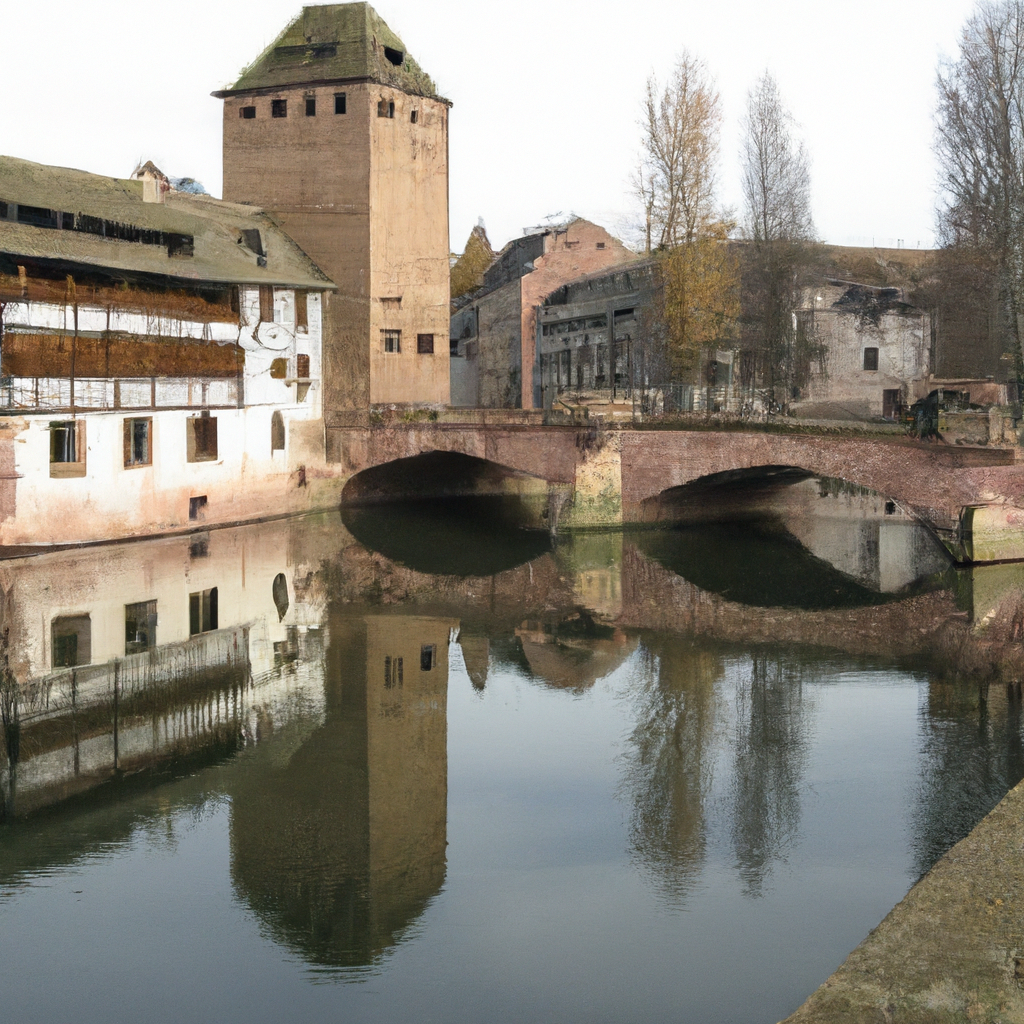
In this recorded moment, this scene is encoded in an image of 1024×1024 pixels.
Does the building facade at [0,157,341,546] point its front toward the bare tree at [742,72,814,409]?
no

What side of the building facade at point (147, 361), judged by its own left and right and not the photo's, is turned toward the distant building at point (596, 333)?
left

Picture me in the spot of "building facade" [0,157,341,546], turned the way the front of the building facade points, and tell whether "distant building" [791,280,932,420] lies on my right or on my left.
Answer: on my left

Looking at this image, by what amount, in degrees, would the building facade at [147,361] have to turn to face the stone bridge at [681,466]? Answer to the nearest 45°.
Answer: approximately 45° to its left

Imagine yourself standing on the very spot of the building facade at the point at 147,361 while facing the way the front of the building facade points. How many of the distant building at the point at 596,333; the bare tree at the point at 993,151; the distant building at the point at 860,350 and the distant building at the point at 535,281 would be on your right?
0

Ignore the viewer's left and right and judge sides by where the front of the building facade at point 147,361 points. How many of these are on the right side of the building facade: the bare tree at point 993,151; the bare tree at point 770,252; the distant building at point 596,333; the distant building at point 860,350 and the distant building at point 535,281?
0

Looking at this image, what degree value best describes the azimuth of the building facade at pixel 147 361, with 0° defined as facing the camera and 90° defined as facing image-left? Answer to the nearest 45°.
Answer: approximately 315°

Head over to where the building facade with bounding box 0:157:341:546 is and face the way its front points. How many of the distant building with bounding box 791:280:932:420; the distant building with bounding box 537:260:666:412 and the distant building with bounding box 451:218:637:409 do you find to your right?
0

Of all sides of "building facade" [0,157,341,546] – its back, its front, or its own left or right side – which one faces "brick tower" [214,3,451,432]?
left

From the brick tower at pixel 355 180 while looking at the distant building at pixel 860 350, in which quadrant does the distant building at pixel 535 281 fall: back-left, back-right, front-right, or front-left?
front-left

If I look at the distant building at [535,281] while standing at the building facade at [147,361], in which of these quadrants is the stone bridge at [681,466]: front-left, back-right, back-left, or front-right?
front-right

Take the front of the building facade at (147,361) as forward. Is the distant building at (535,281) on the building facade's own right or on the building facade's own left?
on the building facade's own left

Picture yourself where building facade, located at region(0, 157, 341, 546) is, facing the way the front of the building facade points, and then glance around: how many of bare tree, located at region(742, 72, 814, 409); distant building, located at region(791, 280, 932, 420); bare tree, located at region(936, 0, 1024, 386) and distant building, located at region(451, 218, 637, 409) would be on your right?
0

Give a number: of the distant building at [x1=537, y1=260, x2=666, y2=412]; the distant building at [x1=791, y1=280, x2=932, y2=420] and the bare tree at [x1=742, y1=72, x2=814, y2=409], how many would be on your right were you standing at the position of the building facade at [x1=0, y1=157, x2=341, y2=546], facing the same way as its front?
0
